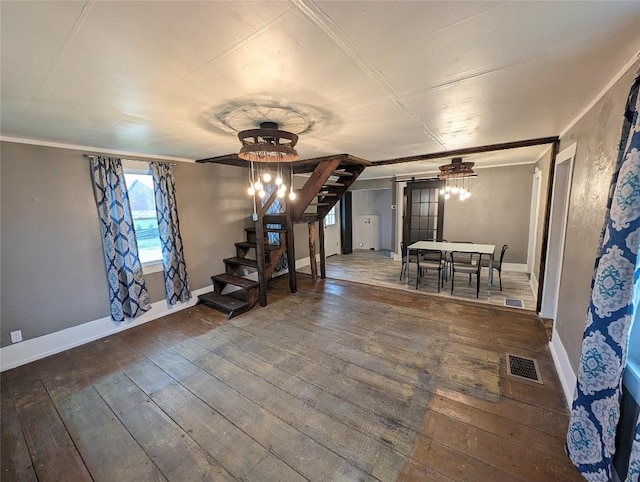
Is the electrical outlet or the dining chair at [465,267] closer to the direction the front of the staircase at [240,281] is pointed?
the electrical outlet

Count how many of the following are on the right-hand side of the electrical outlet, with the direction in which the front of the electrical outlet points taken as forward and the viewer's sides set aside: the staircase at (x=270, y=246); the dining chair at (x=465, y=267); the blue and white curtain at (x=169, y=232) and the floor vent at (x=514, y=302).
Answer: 0

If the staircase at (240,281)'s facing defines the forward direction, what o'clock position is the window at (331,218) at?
The window is roughly at 6 o'clock from the staircase.

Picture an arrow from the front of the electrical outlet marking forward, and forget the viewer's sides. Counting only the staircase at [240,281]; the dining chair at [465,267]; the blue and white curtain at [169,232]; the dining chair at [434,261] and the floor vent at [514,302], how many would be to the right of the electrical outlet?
0

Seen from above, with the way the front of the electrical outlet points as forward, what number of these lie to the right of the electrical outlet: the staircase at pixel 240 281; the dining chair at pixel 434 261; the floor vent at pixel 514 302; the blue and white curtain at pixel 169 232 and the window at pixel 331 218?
0

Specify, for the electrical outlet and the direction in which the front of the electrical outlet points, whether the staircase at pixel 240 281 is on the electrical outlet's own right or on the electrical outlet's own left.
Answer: on the electrical outlet's own left

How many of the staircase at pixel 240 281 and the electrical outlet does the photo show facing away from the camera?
0

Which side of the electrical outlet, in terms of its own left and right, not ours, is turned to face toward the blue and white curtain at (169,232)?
left

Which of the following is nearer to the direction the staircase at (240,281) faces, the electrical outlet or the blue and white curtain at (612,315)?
the electrical outlet

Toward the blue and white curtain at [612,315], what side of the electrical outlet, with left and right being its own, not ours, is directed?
front

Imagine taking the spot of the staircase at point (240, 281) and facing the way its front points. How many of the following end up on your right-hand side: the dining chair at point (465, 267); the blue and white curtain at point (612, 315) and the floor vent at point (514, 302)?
0

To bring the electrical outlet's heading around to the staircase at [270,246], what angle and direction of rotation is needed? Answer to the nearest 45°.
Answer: approximately 90° to its left

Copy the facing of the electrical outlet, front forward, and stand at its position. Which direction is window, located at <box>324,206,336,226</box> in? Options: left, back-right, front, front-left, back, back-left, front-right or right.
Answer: left

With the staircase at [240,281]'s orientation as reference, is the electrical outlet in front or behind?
in front

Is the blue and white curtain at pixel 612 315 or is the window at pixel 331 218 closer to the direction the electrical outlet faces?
the blue and white curtain

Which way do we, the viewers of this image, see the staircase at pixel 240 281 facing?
facing the viewer and to the left of the viewer
